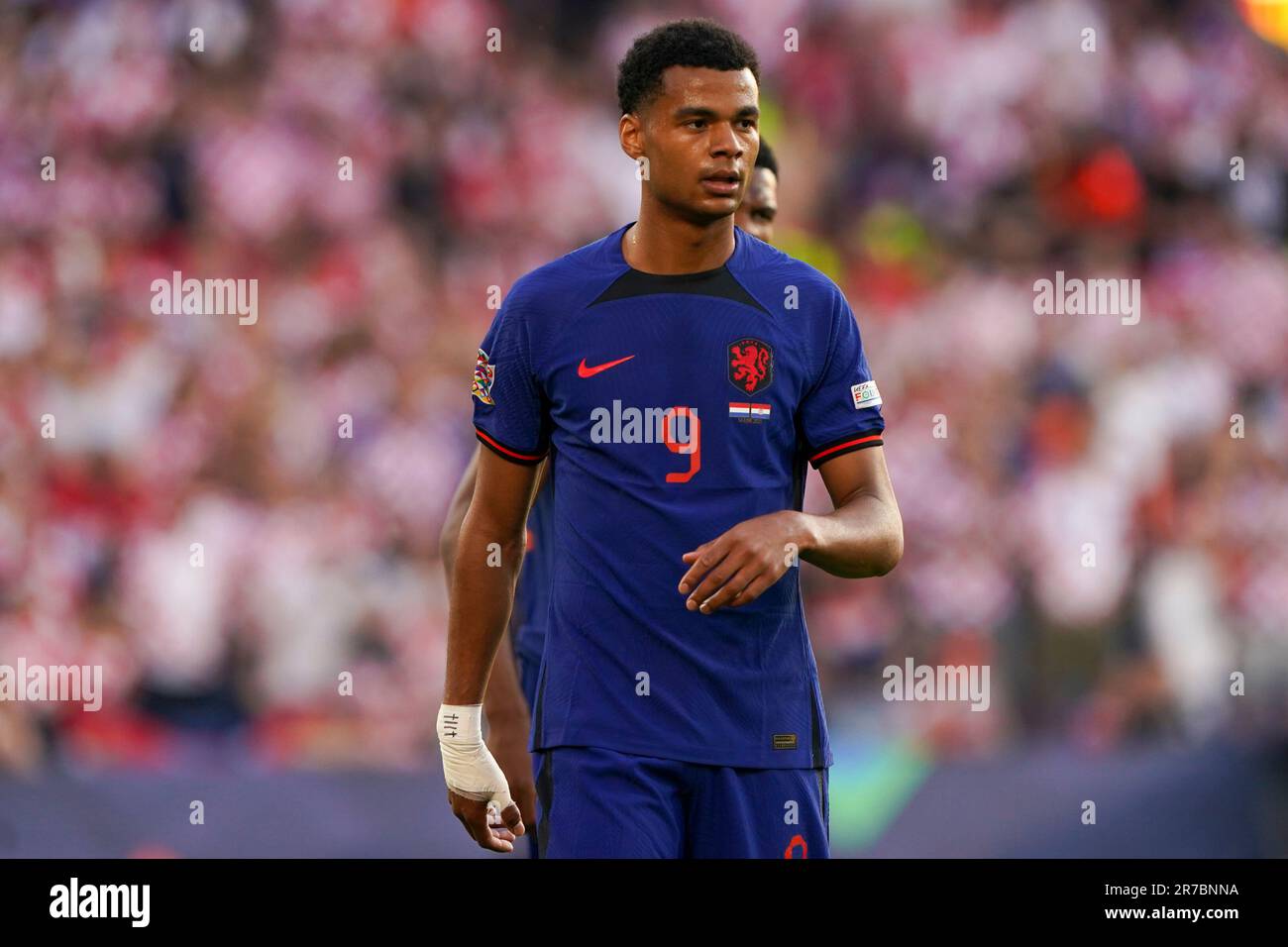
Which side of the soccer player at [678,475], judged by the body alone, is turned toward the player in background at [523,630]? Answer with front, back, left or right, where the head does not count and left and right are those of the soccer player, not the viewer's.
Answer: back

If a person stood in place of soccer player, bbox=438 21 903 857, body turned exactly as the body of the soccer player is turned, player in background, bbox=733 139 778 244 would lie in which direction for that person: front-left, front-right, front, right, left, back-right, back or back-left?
back

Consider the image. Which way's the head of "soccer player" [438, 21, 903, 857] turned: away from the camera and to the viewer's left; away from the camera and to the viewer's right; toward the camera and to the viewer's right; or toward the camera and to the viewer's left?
toward the camera and to the viewer's right

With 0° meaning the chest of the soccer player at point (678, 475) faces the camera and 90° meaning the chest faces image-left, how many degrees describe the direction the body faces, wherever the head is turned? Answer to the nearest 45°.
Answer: approximately 0°
